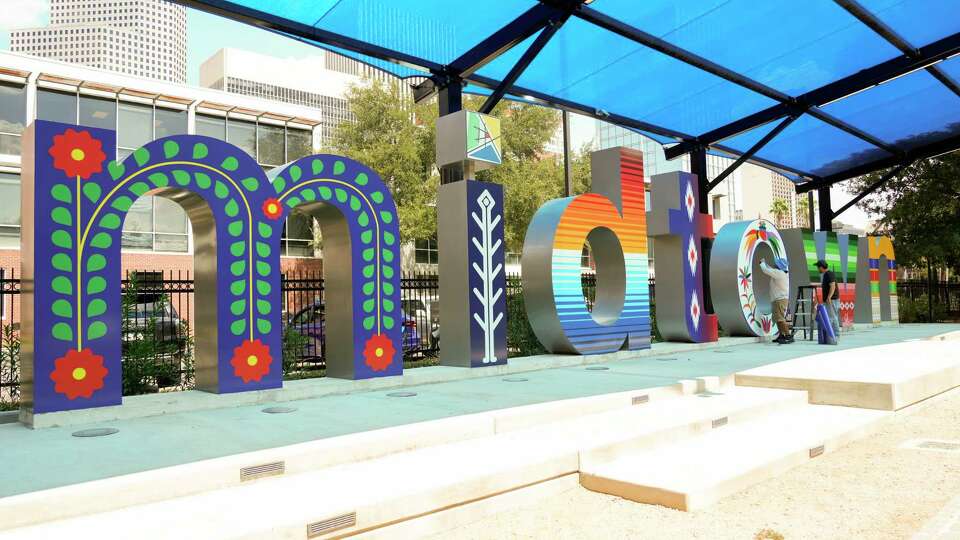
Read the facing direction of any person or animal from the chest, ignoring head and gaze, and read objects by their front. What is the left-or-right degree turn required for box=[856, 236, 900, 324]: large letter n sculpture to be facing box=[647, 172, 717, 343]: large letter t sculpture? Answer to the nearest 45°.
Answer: approximately 45° to its right

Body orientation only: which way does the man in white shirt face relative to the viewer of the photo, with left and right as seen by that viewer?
facing away from the viewer and to the left of the viewer

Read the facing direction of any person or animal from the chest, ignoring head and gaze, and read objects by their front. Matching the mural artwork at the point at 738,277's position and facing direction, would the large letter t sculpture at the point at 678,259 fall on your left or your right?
on your right

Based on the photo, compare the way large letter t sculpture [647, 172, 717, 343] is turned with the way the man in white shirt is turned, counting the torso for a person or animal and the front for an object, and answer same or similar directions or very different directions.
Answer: very different directions

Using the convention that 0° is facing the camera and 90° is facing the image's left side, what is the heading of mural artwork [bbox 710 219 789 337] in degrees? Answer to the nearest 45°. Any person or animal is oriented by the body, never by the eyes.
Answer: approximately 315°

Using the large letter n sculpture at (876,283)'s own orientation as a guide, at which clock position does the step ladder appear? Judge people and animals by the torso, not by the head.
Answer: The step ladder is roughly at 2 o'clock from the large letter n sculpture.

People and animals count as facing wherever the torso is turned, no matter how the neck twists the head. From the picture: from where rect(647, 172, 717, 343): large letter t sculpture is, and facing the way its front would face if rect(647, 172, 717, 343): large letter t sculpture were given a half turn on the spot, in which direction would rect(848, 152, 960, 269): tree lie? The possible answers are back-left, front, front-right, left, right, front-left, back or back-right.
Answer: right

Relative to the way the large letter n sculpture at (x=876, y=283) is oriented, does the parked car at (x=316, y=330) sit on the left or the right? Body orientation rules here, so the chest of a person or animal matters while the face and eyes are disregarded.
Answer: on its right

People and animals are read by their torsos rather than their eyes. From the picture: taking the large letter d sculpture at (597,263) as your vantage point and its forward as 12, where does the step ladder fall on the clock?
The step ladder is roughly at 9 o'clock from the large letter d sculpture.

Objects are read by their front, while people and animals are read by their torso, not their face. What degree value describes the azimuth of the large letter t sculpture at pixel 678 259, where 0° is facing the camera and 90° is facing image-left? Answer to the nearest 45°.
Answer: approximately 315°

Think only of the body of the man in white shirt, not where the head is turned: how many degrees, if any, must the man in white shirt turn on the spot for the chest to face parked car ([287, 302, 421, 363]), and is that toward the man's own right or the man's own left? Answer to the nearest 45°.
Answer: approximately 90° to the man's own left

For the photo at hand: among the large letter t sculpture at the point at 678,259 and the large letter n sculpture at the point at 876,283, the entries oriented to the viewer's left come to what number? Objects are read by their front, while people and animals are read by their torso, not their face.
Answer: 0

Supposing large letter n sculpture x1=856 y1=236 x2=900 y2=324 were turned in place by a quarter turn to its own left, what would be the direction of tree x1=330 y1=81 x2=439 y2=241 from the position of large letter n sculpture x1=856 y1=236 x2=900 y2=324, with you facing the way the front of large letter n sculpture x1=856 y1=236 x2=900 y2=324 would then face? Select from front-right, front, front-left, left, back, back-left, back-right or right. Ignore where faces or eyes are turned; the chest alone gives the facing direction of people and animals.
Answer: back-left

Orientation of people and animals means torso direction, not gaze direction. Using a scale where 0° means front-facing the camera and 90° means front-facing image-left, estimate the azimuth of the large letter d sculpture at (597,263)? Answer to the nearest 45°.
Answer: approximately 315°

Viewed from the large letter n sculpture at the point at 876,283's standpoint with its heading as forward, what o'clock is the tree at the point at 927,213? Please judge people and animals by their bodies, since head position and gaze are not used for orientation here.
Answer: The tree is roughly at 8 o'clock from the large letter n sculpture.

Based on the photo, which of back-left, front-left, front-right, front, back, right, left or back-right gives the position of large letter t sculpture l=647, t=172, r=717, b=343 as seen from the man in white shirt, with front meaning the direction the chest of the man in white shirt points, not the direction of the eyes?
left
